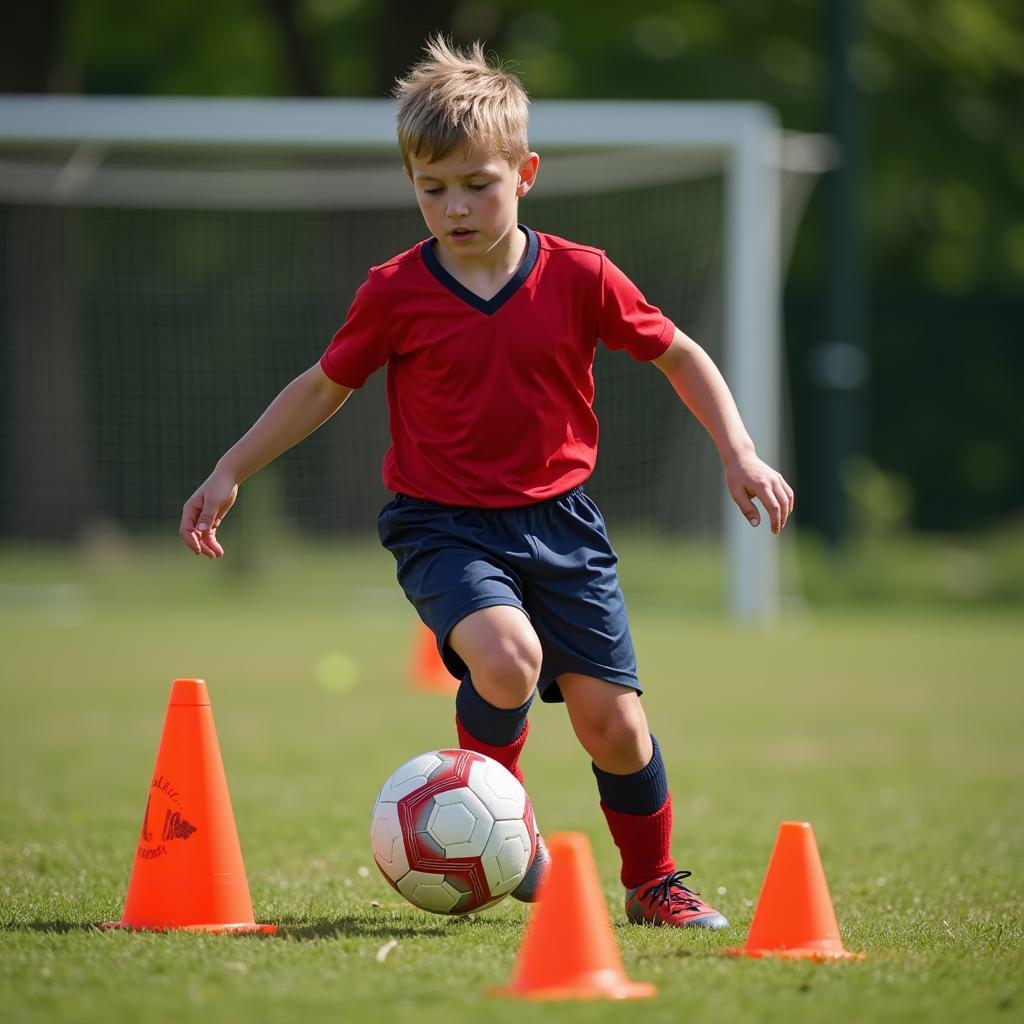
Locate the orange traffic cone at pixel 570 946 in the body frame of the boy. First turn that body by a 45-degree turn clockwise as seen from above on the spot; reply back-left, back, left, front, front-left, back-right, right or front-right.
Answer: front-left

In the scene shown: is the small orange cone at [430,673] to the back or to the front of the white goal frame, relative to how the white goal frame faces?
to the front

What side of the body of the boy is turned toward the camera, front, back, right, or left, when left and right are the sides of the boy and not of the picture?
front

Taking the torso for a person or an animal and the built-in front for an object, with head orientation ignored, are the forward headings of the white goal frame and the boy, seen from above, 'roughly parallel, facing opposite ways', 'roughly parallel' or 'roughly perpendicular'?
roughly parallel

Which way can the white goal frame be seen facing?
toward the camera

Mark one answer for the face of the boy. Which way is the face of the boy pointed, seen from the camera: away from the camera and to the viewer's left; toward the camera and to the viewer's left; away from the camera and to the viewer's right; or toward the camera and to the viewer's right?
toward the camera and to the viewer's left

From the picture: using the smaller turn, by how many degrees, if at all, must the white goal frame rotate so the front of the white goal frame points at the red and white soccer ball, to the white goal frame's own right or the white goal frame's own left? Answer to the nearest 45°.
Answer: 0° — it already faces it

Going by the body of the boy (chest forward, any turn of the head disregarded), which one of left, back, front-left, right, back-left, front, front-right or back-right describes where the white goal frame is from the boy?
back

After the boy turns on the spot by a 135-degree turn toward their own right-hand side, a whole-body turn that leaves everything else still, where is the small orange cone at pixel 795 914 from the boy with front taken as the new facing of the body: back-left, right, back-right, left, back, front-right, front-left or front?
back

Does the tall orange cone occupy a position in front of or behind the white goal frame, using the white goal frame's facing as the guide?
in front

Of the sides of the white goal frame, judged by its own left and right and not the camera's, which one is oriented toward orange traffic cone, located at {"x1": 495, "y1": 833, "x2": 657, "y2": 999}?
front

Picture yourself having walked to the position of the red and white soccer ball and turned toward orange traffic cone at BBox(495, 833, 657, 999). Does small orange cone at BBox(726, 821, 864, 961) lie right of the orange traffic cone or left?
left

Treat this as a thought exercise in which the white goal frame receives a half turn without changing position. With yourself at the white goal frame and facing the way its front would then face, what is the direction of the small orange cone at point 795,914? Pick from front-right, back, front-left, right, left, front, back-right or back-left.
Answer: back

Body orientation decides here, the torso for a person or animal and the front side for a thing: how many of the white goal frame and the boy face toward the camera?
2
